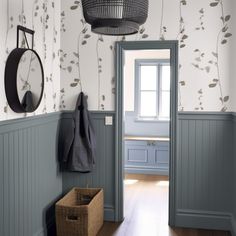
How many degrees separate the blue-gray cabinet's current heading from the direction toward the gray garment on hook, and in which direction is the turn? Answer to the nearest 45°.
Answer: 0° — it already faces it

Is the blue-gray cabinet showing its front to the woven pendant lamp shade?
yes

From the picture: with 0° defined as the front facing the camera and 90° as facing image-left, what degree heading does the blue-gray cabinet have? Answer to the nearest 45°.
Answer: approximately 0°
